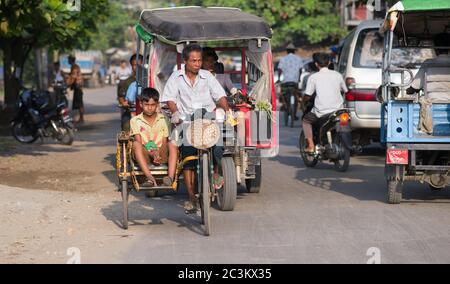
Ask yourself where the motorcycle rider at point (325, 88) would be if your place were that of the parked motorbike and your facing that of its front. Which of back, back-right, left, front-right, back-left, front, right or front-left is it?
back

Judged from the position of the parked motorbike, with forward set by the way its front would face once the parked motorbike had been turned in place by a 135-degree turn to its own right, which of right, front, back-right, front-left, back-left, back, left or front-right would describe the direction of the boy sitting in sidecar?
right

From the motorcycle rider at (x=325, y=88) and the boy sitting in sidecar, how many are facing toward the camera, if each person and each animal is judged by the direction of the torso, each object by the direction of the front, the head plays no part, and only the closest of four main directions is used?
1

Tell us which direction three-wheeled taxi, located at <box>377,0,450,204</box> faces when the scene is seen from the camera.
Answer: facing away from the viewer

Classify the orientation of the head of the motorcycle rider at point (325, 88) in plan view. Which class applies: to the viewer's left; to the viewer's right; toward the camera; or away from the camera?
away from the camera

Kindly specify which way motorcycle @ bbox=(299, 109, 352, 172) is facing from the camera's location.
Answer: facing away from the viewer and to the left of the viewer

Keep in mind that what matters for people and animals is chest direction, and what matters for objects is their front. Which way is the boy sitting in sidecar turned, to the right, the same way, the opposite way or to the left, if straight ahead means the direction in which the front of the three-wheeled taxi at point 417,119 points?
the opposite way

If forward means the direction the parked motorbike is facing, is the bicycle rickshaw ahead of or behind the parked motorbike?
behind

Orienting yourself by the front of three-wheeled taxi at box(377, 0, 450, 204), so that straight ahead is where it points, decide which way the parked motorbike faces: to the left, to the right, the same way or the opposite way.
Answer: to the left

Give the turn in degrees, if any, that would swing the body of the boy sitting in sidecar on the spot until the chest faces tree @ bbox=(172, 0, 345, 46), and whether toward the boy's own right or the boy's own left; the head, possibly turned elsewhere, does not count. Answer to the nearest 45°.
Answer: approximately 180°
